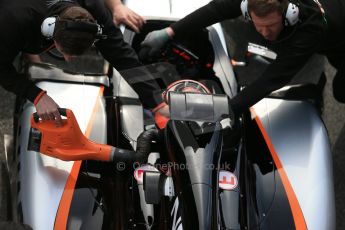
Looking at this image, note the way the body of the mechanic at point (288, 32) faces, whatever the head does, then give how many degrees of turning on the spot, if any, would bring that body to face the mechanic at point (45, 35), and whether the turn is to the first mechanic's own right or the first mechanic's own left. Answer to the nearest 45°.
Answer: approximately 45° to the first mechanic's own right

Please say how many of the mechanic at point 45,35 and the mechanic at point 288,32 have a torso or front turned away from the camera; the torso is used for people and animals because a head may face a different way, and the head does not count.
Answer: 0

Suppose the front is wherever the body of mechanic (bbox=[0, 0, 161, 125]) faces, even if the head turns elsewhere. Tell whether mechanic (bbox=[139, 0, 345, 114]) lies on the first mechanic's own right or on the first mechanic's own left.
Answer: on the first mechanic's own left

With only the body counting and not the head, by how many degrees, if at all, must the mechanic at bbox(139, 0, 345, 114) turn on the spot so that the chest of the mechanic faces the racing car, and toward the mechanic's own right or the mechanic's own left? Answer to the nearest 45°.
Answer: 0° — they already face it

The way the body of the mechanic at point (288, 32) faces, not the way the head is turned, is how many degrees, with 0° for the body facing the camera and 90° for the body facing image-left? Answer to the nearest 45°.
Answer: approximately 45°
